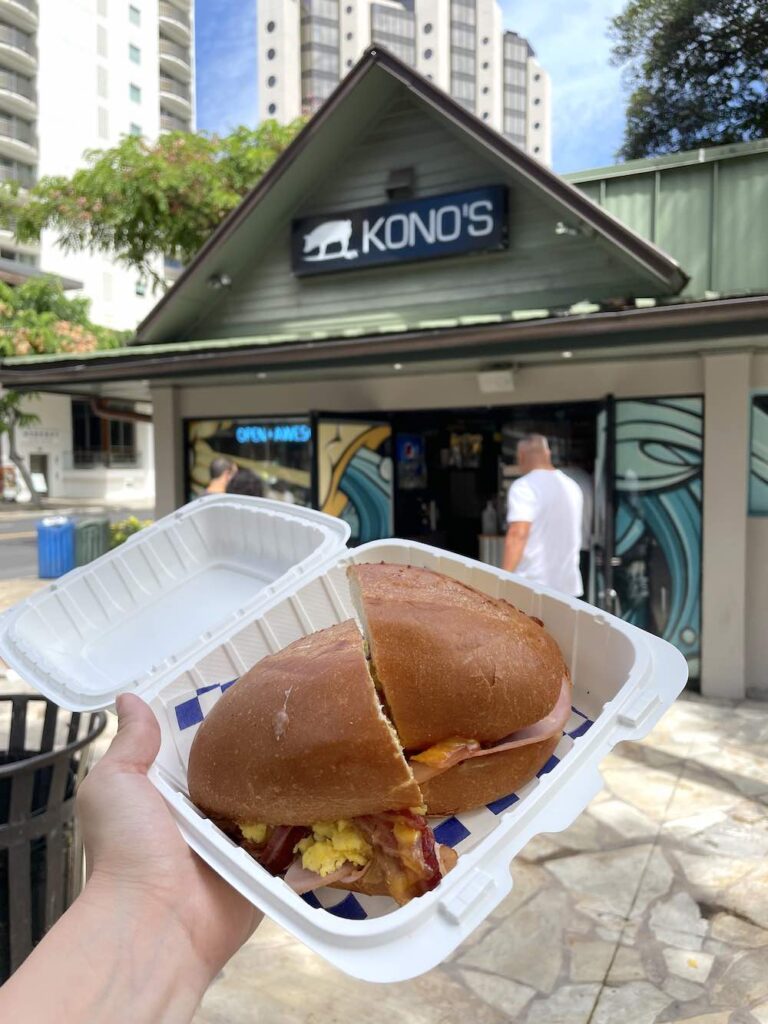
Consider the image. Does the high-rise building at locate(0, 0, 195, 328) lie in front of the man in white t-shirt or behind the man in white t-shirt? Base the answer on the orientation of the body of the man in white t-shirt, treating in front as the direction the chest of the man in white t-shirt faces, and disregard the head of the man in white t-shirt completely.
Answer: in front

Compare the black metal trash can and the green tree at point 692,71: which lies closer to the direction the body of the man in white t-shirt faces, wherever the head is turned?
the green tree

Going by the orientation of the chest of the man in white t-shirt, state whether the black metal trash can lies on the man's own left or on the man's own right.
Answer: on the man's own left

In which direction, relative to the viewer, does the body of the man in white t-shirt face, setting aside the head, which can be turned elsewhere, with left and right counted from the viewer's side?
facing away from the viewer and to the left of the viewer

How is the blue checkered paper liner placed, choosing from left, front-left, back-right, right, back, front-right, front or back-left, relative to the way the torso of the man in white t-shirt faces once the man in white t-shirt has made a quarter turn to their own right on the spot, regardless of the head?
back-right

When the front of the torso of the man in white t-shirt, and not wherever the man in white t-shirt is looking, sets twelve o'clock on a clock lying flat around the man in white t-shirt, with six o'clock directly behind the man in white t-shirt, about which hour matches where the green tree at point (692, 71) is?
The green tree is roughly at 2 o'clock from the man in white t-shirt.

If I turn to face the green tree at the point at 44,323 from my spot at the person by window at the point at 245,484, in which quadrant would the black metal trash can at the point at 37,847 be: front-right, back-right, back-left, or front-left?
back-left

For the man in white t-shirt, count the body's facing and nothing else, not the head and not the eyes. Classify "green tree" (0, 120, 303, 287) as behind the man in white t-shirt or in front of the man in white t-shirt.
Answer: in front
